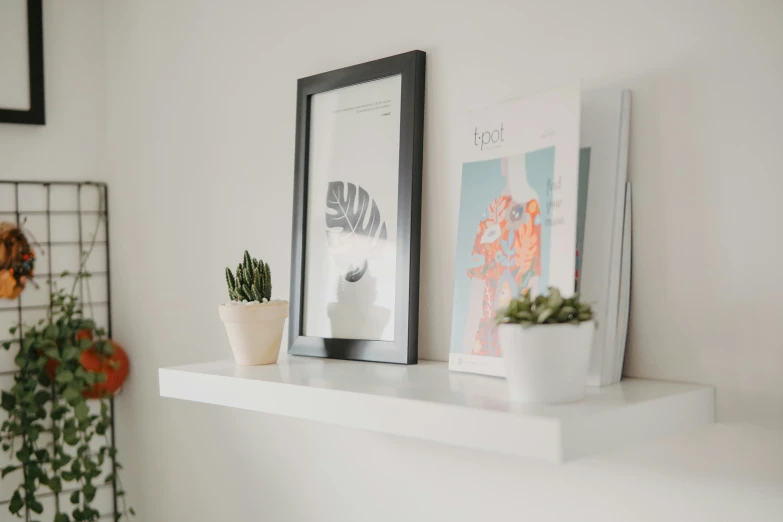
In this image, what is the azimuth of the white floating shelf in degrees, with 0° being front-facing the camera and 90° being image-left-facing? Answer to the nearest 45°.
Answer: approximately 45°

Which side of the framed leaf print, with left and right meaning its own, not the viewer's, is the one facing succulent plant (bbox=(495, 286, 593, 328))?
left

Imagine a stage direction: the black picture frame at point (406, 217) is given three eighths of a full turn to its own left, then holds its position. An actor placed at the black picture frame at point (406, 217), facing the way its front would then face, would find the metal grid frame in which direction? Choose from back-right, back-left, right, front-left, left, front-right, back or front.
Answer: back-left

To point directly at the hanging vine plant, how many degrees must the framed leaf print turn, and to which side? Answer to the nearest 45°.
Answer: approximately 90° to its right

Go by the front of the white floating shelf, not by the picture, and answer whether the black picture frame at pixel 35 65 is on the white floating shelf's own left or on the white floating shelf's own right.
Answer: on the white floating shelf's own right

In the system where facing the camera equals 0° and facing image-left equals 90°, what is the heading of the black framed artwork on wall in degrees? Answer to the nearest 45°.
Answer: approximately 0°

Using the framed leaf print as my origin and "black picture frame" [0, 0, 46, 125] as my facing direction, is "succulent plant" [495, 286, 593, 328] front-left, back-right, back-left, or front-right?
back-left

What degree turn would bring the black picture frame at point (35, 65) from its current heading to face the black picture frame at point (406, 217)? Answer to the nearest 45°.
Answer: approximately 45° to its left

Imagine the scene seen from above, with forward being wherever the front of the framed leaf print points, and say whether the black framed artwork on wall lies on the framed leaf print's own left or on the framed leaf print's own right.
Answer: on the framed leaf print's own right

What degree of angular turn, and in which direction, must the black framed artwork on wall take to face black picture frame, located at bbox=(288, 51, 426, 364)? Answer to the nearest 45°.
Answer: approximately 45° to its left
